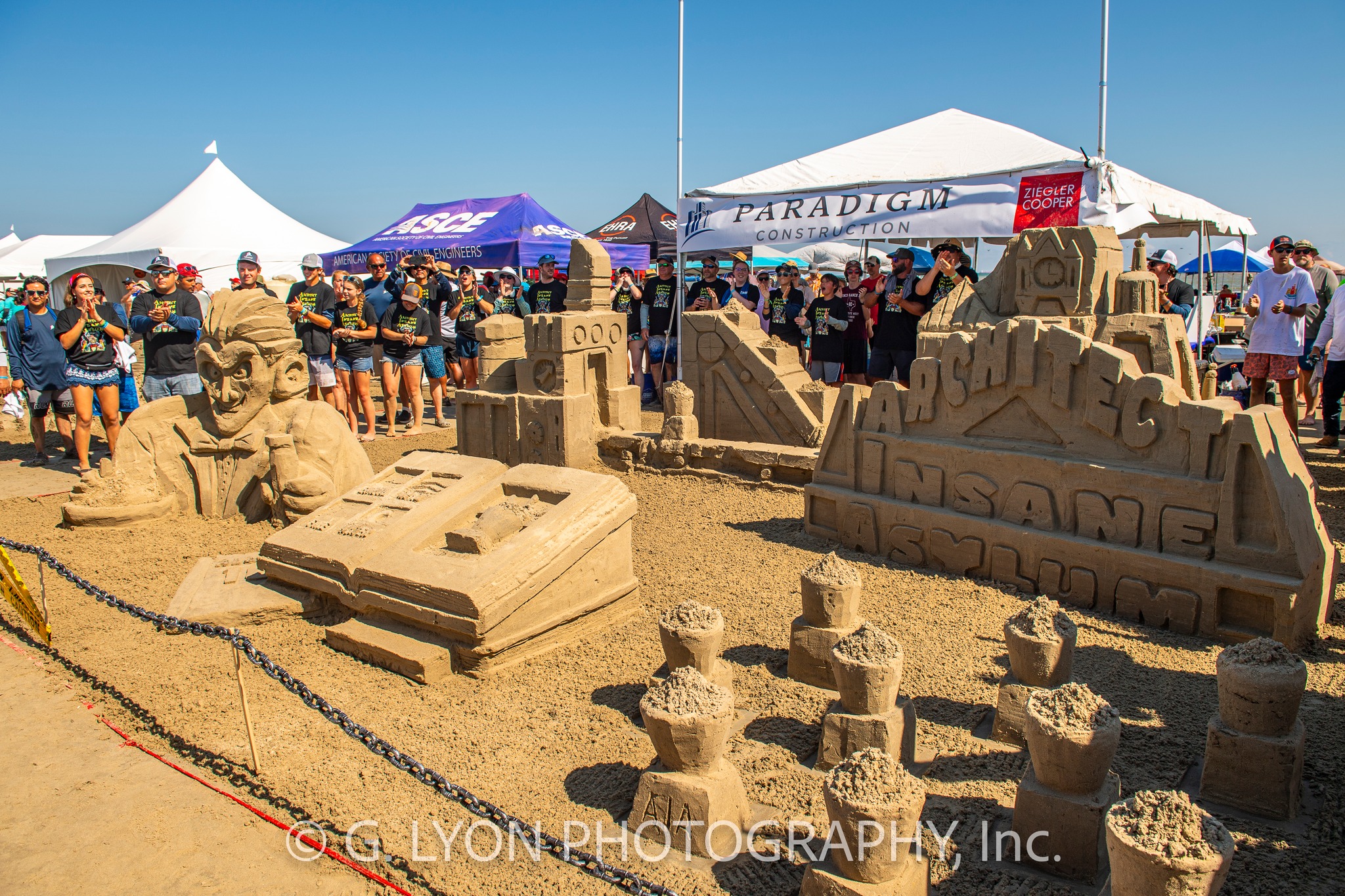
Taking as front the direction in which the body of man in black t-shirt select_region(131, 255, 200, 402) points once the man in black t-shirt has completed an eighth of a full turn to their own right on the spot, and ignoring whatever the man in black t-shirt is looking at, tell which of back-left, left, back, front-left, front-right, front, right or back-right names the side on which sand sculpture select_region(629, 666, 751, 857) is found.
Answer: front-left

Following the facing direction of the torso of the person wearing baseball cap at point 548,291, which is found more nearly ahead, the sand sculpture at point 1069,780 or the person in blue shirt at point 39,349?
the sand sculpture

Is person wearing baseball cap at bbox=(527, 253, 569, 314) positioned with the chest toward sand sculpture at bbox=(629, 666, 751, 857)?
yes

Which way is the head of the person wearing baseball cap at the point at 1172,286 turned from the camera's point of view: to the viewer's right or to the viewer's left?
to the viewer's left

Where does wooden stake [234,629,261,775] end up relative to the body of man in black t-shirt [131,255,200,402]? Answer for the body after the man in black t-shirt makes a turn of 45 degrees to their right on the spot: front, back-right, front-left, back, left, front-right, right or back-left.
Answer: front-left

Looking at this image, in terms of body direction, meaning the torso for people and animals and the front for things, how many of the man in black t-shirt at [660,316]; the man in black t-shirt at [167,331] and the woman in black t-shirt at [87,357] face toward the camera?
3

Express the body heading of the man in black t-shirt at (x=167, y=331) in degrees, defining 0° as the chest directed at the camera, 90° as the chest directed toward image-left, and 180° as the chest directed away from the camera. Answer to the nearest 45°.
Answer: approximately 0°
